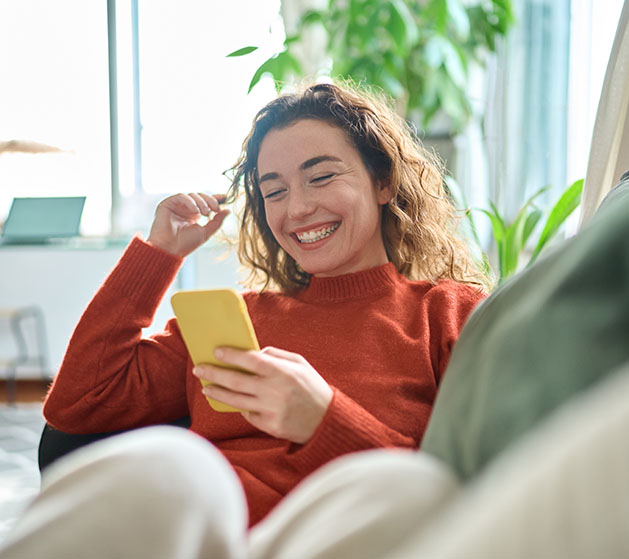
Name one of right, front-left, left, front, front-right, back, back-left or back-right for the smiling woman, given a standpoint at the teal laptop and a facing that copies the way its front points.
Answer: back

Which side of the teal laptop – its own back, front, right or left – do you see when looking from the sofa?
back

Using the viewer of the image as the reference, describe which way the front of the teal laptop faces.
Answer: facing away from the viewer
